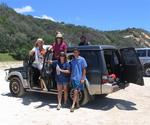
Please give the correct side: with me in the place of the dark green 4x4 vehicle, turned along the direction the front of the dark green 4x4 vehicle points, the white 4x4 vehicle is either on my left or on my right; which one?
on my right

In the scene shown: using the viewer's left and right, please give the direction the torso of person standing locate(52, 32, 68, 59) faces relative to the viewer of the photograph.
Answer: facing the viewer

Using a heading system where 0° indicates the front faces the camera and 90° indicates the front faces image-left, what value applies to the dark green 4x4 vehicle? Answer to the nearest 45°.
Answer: approximately 135°
